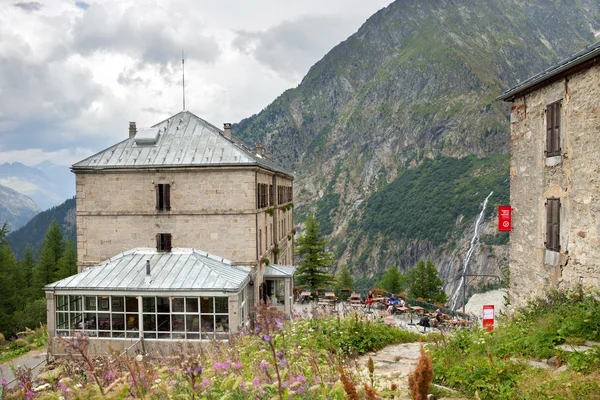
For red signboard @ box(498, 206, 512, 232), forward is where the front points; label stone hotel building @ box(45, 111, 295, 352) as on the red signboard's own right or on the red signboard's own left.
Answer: on the red signboard's own right

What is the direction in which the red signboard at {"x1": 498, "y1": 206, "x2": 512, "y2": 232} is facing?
toward the camera

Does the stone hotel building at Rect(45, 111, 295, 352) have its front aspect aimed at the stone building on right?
no
